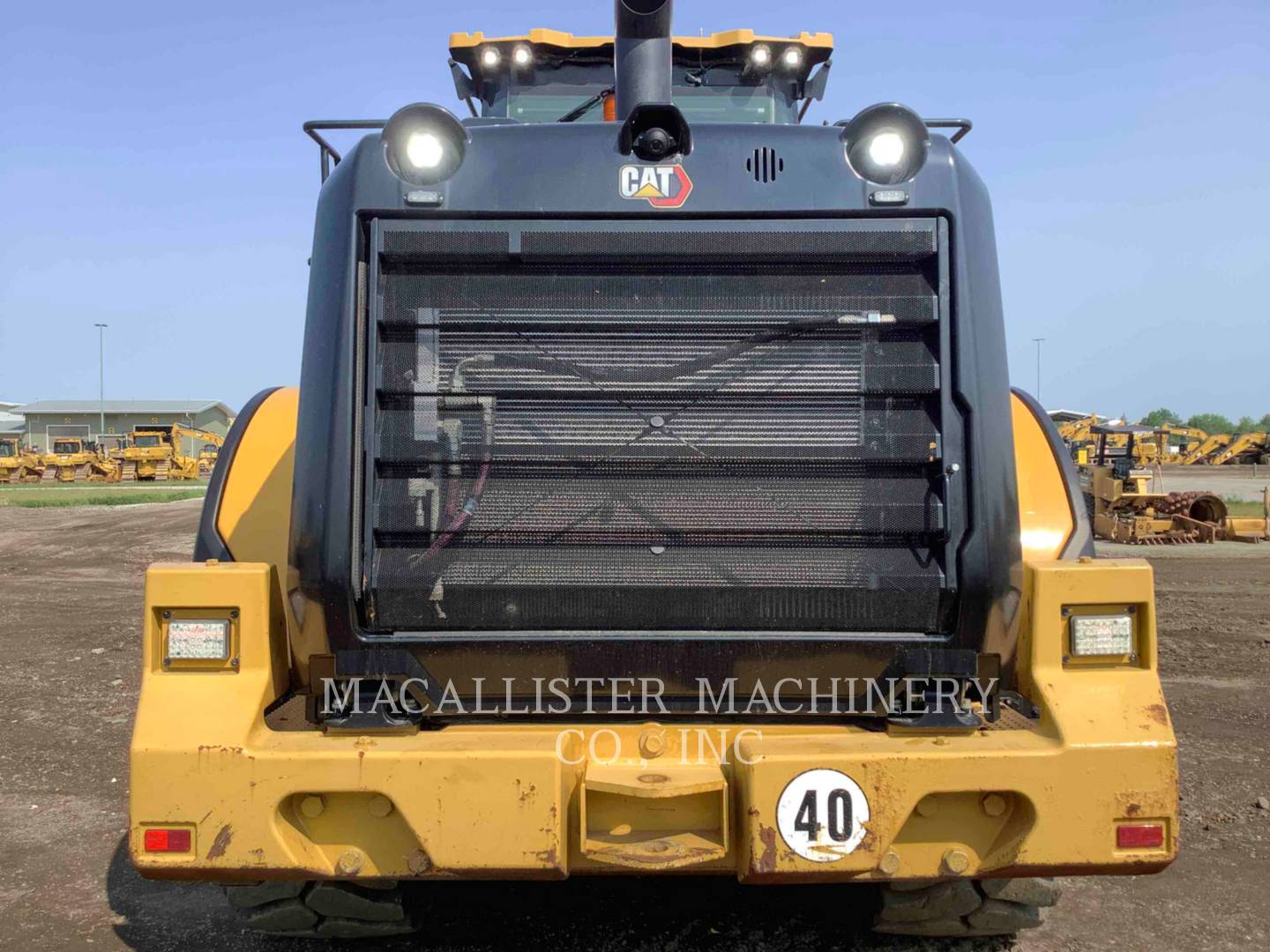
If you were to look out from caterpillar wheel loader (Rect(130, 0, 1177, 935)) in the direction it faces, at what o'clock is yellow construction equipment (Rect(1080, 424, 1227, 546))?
The yellow construction equipment is roughly at 1 o'clock from the caterpillar wheel loader.

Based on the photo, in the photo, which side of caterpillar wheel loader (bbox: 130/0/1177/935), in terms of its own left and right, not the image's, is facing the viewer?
back
